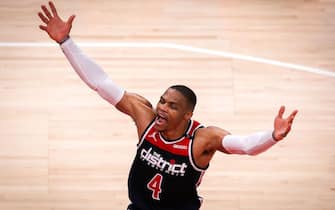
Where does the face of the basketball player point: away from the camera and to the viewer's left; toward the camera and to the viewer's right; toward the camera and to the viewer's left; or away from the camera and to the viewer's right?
toward the camera and to the viewer's left

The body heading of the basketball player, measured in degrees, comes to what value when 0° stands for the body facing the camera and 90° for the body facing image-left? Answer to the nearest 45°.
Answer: approximately 45°
